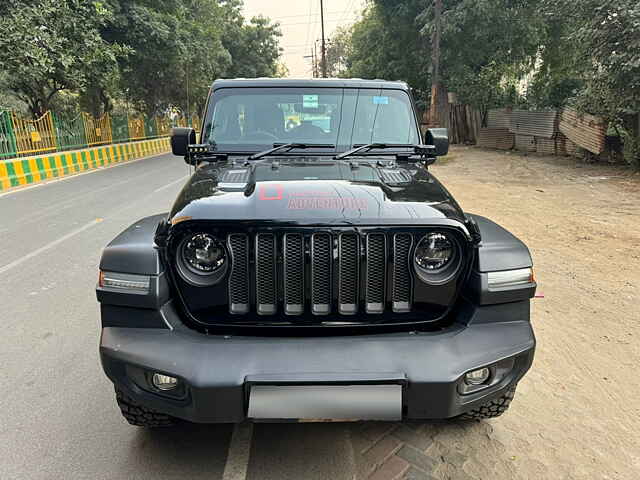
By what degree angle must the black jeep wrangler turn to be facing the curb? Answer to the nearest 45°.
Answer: approximately 135° to its right

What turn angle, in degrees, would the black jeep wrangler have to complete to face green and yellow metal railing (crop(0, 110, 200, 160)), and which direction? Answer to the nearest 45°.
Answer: approximately 135° to its right

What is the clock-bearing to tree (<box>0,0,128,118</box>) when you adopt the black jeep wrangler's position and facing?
The tree is roughly at 5 o'clock from the black jeep wrangler.

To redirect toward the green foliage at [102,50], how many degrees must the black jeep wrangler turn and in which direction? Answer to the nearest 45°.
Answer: approximately 135° to its right

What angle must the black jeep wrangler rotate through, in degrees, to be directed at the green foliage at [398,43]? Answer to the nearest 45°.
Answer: approximately 180°

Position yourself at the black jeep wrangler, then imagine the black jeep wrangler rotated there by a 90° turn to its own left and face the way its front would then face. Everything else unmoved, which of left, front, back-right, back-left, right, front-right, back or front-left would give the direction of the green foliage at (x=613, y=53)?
front-left

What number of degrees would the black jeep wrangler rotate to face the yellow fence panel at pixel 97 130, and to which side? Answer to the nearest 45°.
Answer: approximately 135° to its right

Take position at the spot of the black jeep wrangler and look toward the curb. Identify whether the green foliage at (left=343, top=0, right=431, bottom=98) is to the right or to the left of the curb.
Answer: right

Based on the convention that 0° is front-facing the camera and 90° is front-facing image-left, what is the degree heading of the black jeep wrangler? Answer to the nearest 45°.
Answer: approximately 0°

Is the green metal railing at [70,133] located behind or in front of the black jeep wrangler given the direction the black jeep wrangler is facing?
behind
